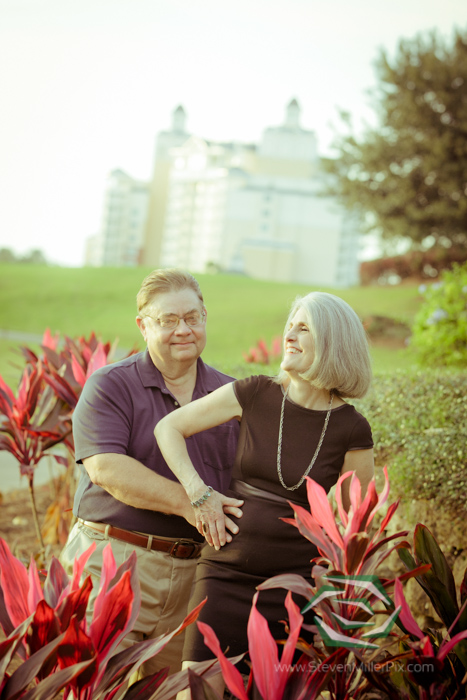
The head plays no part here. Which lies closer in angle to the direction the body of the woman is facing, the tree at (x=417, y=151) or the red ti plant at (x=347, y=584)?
the red ti plant

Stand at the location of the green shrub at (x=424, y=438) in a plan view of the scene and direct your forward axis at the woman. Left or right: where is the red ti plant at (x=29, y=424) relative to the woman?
right

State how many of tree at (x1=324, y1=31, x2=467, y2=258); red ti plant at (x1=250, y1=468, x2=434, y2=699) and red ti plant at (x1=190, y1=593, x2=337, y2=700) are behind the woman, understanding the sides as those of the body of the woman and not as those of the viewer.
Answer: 1

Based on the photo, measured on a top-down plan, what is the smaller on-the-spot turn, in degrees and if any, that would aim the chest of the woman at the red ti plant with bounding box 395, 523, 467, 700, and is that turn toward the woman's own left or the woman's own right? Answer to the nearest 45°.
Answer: approximately 45° to the woman's own left

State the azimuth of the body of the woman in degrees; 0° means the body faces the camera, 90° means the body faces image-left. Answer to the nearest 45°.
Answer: approximately 0°

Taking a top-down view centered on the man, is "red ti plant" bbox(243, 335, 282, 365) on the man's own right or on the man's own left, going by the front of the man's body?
on the man's own left

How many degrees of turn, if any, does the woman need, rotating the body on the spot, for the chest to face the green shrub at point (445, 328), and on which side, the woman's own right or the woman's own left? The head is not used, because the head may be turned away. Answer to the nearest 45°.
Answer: approximately 180°

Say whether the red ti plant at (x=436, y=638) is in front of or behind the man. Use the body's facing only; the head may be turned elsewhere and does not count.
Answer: in front

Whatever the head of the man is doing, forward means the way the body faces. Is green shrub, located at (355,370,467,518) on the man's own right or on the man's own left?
on the man's own left
